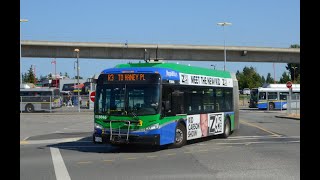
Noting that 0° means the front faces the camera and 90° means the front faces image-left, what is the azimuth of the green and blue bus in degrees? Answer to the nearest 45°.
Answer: approximately 45°
